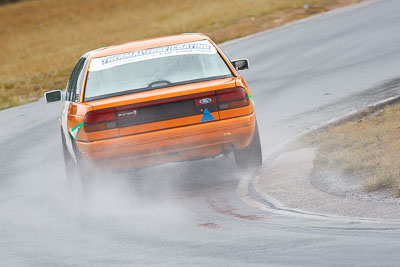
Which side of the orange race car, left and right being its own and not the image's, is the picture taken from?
back
